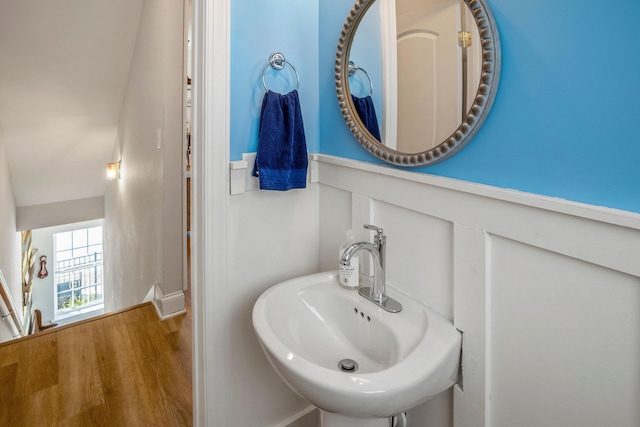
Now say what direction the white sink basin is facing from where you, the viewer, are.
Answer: facing the viewer and to the left of the viewer

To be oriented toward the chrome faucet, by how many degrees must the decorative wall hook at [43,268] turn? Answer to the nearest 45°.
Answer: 0° — it already faces it

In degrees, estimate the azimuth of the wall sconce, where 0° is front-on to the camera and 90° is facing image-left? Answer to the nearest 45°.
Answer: approximately 90°

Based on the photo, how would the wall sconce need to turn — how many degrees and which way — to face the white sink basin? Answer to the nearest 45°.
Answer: approximately 90° to its left

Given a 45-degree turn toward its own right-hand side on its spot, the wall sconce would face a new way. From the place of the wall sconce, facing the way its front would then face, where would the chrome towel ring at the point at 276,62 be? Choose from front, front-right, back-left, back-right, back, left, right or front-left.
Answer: back-left

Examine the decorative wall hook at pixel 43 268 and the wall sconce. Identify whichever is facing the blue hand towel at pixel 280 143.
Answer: the decorative wall hook

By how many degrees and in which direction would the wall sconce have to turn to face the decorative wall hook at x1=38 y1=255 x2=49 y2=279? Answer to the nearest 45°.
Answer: approximately 90° to its right

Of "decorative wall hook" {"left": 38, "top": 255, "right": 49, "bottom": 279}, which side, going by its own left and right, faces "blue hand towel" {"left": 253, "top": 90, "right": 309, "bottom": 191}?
front

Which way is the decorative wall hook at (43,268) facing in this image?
toward the camera
